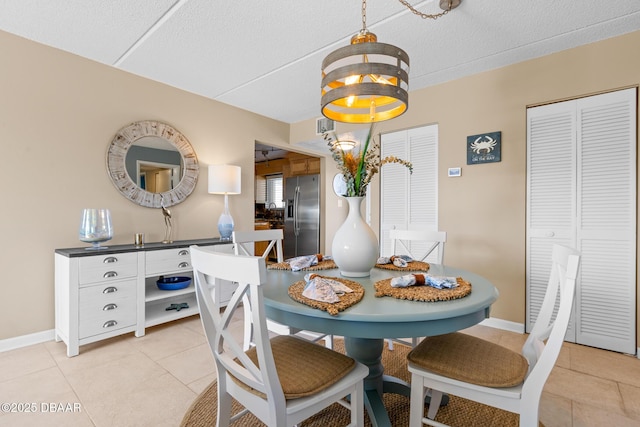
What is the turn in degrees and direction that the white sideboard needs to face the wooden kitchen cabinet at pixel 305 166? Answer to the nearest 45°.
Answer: approximately 90° to its left

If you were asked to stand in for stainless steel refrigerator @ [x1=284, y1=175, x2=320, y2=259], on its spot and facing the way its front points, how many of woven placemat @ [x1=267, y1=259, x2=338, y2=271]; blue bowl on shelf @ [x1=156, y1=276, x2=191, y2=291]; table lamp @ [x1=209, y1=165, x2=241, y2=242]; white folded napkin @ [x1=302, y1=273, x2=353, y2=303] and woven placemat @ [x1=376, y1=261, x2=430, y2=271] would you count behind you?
0

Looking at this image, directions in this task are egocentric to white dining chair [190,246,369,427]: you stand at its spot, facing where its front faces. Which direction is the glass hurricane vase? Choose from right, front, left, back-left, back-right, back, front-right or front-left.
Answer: left

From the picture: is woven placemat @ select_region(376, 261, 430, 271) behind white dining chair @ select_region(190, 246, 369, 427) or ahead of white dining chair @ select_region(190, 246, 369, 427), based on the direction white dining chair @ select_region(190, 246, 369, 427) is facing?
ahead

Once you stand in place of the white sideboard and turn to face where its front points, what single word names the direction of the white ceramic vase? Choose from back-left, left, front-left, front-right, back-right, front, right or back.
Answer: front

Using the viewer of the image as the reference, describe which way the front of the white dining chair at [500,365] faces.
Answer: facing away from the viewer and to the left of the viewer

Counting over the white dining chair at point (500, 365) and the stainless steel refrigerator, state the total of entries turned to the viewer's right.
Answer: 0

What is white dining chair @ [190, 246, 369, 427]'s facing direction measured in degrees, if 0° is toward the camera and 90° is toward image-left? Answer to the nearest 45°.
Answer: approximately 225°

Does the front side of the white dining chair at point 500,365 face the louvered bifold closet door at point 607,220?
no

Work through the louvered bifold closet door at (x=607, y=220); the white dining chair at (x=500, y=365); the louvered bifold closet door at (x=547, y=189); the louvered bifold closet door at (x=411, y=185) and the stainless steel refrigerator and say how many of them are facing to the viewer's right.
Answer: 0

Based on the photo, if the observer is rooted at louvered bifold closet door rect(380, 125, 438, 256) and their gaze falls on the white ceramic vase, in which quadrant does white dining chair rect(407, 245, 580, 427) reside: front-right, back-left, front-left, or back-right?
front-left

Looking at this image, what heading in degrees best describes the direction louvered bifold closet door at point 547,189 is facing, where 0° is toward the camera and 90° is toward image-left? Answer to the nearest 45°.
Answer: approximately 45°

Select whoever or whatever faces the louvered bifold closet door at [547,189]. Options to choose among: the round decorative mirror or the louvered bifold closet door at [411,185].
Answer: the round decorative mirror

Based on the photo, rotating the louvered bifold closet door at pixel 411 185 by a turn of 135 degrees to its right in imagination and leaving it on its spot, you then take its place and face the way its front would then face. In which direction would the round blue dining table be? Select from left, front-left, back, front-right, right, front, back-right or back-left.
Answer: back

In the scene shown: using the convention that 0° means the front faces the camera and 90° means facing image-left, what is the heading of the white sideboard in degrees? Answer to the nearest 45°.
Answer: approximately 315°

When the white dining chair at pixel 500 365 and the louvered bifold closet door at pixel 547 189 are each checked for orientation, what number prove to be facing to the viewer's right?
0

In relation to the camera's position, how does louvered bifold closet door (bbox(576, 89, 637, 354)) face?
facing the viewer and to the left of the viewer

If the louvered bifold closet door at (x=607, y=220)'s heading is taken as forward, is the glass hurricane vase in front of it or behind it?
in front

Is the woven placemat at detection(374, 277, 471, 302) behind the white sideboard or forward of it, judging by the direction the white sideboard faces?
forward
